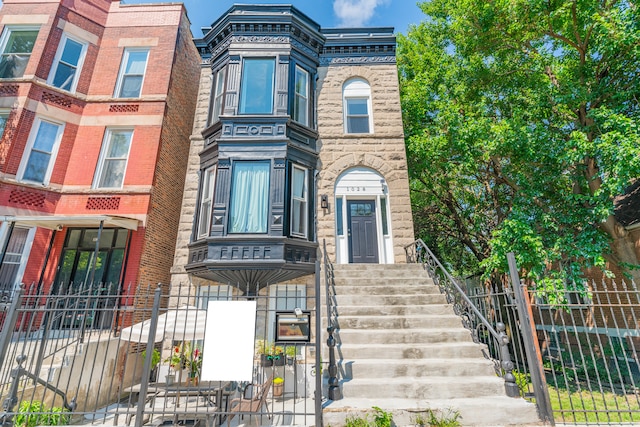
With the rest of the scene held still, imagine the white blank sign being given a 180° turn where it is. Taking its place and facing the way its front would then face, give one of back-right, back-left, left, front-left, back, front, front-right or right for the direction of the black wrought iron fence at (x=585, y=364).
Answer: right

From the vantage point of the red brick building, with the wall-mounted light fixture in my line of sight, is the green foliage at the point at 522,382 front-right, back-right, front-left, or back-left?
front-right

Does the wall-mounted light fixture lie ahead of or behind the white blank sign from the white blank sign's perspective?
behind

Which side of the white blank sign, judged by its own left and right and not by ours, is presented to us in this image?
front

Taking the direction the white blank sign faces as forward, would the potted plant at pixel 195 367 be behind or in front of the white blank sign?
behind

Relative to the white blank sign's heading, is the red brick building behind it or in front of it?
behind

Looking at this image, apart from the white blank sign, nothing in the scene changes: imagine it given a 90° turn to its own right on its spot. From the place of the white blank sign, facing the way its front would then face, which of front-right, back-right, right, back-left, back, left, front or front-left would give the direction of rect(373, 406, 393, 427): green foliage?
back

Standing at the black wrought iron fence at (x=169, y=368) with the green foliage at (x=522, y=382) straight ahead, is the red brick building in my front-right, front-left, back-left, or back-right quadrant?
back-left

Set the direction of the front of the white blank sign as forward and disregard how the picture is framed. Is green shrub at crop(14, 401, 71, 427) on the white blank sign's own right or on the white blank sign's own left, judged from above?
on the white blank sign's own right

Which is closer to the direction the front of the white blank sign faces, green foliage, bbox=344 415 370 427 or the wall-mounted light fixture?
the green foliage

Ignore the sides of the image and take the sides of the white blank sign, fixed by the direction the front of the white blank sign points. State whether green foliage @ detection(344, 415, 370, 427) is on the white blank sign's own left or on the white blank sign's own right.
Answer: on the white blank sign's own left

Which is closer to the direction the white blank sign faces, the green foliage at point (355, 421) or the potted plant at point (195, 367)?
the green foliage
